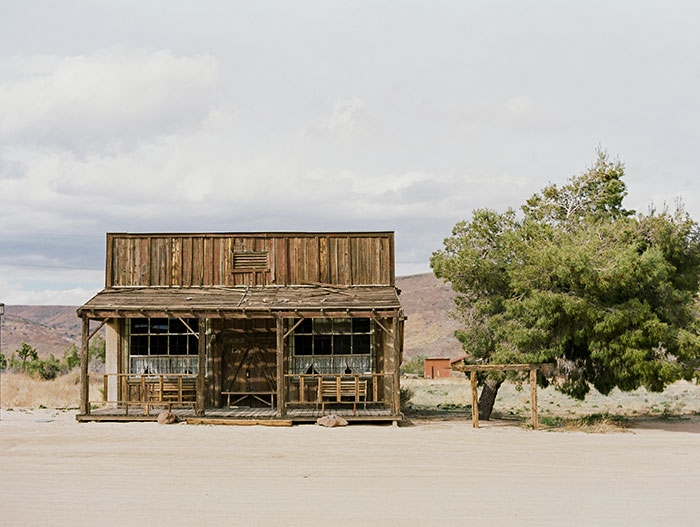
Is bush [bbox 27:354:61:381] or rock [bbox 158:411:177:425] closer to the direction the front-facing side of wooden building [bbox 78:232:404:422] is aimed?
the rock

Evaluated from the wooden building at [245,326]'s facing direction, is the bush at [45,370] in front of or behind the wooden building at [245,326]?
behind

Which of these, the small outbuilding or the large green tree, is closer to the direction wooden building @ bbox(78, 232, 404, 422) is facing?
the large green tree

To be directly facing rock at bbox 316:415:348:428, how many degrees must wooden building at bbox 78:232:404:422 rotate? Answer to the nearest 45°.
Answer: approximately 45° to its left

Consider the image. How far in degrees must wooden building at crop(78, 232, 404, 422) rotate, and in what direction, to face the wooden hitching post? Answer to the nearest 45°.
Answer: approximately 45° to its left

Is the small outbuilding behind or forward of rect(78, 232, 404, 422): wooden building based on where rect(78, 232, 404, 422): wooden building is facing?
behind

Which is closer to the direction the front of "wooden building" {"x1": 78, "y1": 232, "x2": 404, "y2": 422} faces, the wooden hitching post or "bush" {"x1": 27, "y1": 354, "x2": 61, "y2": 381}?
the wooden hitching post

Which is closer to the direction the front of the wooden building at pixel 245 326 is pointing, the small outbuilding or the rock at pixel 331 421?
the rock

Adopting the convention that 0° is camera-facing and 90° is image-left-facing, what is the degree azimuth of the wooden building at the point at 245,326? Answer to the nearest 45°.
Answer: approximately 0°

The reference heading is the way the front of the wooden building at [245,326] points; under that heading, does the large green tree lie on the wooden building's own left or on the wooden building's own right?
on the wooden building's own left
